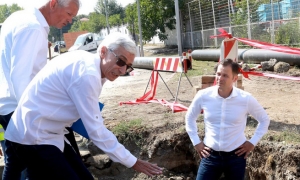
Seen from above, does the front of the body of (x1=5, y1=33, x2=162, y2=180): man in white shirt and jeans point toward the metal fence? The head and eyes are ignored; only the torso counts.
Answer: no

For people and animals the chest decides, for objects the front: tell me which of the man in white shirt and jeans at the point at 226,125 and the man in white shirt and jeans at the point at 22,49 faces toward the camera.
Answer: the man in white shirt and jeans at the point at 226,125

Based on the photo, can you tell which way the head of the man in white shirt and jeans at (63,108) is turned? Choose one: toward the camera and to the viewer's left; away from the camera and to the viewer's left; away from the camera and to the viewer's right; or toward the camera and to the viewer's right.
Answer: toward the camera and to the viewer's right

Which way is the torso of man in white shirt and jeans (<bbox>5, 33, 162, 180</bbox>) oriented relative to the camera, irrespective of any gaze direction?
to the viewer's right

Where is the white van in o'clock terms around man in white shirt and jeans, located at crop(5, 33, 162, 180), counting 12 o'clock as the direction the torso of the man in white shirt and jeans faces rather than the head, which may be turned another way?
The white van is roughly at 9 o'clock from the man in white shirt and jeans.

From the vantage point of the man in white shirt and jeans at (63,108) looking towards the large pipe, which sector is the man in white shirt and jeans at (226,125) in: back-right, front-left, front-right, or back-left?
front-right

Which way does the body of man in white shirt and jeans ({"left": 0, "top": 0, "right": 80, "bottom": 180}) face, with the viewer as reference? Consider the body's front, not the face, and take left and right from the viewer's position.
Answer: facing to the right of the viewer

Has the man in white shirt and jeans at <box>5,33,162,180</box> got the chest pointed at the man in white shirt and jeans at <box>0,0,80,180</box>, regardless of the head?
no

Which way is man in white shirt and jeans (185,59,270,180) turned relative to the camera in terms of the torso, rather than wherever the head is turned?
toward the camera

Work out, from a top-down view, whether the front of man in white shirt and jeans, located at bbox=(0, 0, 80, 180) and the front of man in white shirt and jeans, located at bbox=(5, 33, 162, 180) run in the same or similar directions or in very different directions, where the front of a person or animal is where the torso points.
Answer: same or similar directions

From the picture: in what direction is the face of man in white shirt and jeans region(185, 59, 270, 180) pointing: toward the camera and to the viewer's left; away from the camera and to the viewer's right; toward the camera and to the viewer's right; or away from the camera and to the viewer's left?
toward the camera and to the viewer's left

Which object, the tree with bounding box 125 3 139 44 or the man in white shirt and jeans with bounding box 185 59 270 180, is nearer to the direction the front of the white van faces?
the man in white shirt and jeans

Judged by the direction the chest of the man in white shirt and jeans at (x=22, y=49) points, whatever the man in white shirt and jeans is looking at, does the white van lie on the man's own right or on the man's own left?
on the man's own left

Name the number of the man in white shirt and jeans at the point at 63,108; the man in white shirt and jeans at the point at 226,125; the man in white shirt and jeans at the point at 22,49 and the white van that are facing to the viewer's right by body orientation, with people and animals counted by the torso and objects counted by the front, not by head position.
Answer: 2

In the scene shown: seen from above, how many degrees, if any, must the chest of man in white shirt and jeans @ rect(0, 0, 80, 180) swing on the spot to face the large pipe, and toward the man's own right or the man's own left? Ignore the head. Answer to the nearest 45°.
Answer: approximately 45° to the man's own left

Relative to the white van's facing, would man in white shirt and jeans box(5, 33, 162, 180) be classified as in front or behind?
in front

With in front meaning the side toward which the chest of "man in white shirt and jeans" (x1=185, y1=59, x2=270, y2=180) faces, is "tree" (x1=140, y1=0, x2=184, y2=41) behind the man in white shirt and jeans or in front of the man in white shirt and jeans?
behind

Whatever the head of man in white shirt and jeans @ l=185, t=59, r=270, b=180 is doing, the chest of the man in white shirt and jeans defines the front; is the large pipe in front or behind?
behind
